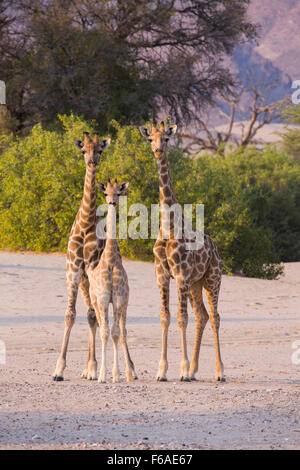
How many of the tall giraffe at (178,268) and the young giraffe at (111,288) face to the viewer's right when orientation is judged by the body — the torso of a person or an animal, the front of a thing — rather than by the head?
0

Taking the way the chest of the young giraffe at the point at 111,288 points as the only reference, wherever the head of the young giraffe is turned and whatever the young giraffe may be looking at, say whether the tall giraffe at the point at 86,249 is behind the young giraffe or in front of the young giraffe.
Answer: behind

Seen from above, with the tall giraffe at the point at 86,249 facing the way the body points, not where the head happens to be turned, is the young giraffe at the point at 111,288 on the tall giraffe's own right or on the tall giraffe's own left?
on the tall giraffe's own left

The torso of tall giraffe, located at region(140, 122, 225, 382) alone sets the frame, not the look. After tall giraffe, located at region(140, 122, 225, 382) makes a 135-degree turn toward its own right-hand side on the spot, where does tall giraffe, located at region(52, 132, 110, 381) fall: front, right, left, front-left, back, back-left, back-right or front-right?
left

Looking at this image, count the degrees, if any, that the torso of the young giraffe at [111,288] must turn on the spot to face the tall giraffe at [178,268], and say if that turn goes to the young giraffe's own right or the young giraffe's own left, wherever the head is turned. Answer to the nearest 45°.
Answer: approximately 135° to the young giraffe's own left

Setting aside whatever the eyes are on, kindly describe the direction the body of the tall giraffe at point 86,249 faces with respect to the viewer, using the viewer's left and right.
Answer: facing the viewer and to the left of the viewer

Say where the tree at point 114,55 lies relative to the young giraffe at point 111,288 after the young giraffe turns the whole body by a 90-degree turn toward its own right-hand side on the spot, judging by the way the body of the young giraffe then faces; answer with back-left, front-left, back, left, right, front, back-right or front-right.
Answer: right

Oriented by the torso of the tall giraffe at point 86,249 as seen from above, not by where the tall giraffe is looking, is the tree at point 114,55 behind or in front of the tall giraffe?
behind

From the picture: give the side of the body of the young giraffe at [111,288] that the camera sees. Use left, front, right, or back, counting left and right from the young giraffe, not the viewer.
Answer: front
